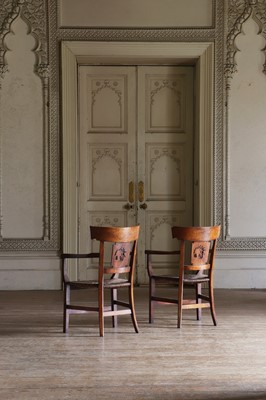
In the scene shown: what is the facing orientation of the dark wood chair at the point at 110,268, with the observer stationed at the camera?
facing away from the viewer and to the left of the viewer

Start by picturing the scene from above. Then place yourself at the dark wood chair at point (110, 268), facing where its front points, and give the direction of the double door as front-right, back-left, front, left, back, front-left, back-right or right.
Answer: front-right
